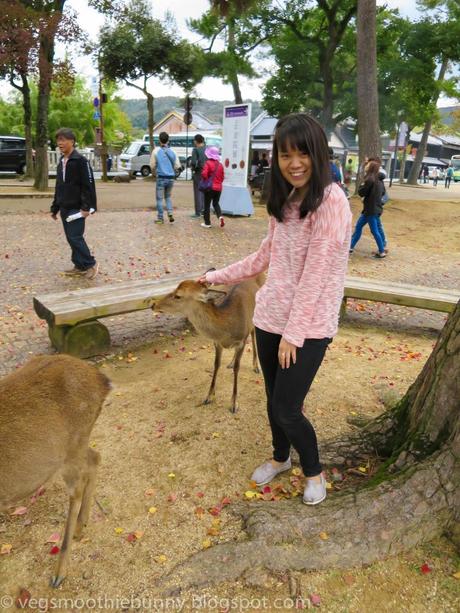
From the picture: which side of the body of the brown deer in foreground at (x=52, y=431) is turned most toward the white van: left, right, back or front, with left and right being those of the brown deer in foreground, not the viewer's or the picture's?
right

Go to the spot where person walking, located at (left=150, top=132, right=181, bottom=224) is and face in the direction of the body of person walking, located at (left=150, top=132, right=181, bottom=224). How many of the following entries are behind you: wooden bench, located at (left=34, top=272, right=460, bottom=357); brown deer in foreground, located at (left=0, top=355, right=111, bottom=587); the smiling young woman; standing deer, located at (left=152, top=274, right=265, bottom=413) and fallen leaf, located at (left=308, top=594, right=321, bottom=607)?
5

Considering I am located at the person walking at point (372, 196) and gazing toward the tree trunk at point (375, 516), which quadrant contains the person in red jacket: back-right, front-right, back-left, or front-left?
back-right

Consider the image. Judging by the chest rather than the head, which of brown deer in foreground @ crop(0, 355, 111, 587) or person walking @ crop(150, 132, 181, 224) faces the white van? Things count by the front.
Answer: the person walking

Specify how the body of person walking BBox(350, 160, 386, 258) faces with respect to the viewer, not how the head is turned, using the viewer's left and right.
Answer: facing to the left of the viewer

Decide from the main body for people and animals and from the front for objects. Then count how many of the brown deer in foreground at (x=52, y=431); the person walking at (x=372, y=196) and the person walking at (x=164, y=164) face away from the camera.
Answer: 1

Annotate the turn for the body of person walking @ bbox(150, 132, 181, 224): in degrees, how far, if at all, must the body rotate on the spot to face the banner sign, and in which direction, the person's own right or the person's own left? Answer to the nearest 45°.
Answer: approximately 45° to the person's own right

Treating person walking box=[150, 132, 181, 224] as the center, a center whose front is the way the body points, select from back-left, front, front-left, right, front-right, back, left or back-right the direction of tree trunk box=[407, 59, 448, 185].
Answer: front-right

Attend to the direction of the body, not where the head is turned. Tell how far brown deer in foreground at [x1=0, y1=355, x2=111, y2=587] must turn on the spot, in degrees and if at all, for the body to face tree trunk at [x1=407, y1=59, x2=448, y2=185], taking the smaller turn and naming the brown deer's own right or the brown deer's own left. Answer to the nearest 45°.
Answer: approximately 135° to the brown deer's own right

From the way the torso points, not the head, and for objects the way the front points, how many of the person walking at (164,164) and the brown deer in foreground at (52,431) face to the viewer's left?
1

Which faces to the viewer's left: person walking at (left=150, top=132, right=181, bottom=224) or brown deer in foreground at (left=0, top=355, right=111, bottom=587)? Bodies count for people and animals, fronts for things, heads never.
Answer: the brown deer in foreground

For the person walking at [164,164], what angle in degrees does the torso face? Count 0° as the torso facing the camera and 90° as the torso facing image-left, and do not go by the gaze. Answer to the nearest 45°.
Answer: approximately 180°

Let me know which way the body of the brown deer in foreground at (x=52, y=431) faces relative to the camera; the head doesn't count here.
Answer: to the viewer's left

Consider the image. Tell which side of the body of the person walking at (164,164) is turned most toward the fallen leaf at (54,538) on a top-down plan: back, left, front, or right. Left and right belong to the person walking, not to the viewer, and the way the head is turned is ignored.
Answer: back

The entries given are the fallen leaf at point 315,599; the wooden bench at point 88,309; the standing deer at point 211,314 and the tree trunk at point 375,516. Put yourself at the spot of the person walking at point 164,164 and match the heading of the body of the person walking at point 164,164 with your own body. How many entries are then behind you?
4

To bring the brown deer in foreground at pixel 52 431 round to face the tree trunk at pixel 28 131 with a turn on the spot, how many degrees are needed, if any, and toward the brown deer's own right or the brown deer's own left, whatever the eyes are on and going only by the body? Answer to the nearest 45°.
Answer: approximately 90° to the brown deer's own right

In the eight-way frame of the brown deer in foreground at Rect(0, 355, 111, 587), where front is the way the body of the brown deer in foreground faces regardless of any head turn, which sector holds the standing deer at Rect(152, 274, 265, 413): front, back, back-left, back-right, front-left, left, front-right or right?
back-right

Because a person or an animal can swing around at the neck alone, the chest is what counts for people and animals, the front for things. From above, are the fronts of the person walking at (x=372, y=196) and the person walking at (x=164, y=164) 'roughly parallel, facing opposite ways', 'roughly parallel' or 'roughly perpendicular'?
roughly perpendicular
